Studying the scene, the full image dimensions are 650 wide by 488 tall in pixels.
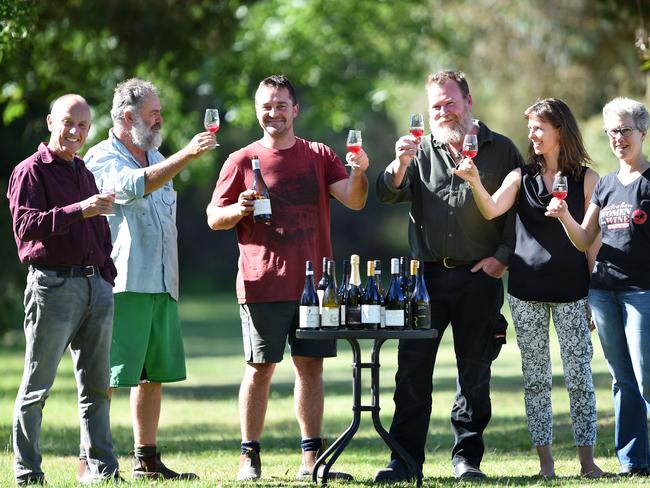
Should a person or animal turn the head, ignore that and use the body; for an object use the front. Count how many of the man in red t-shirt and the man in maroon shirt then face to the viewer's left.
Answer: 0

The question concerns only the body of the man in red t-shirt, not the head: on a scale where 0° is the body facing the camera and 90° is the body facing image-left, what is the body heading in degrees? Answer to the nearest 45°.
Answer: approximately 0°

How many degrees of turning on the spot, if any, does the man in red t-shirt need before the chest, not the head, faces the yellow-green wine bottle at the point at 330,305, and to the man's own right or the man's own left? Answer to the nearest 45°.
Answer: approximately 45° to the man's own left

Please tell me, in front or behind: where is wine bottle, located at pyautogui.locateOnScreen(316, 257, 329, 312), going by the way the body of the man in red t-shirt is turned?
in front

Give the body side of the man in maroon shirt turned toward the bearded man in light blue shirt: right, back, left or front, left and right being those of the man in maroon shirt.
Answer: left

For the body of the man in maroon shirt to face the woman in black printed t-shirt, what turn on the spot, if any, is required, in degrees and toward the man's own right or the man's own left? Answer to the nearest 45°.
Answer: approximately 45° to the man's own left

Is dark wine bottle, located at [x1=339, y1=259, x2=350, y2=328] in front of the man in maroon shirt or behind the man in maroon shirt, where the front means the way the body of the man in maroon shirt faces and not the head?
in front

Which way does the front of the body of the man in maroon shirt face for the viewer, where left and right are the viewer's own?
facing the viewer and to the right of the viewer

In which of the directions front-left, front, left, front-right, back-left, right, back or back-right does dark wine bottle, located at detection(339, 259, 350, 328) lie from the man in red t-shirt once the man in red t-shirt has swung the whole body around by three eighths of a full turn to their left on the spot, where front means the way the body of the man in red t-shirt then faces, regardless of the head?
right

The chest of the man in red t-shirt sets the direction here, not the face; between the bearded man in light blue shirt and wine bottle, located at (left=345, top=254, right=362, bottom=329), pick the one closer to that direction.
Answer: the wine bottle

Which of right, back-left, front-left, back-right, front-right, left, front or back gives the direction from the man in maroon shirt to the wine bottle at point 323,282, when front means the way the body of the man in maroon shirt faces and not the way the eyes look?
front-left

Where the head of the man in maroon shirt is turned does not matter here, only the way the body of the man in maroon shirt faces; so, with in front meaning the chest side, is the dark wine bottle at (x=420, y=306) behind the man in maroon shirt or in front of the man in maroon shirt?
in front

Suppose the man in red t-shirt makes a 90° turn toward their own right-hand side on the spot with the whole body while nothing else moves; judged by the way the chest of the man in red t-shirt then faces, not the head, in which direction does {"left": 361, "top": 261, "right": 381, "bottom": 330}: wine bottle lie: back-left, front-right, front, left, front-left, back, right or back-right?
back-left
